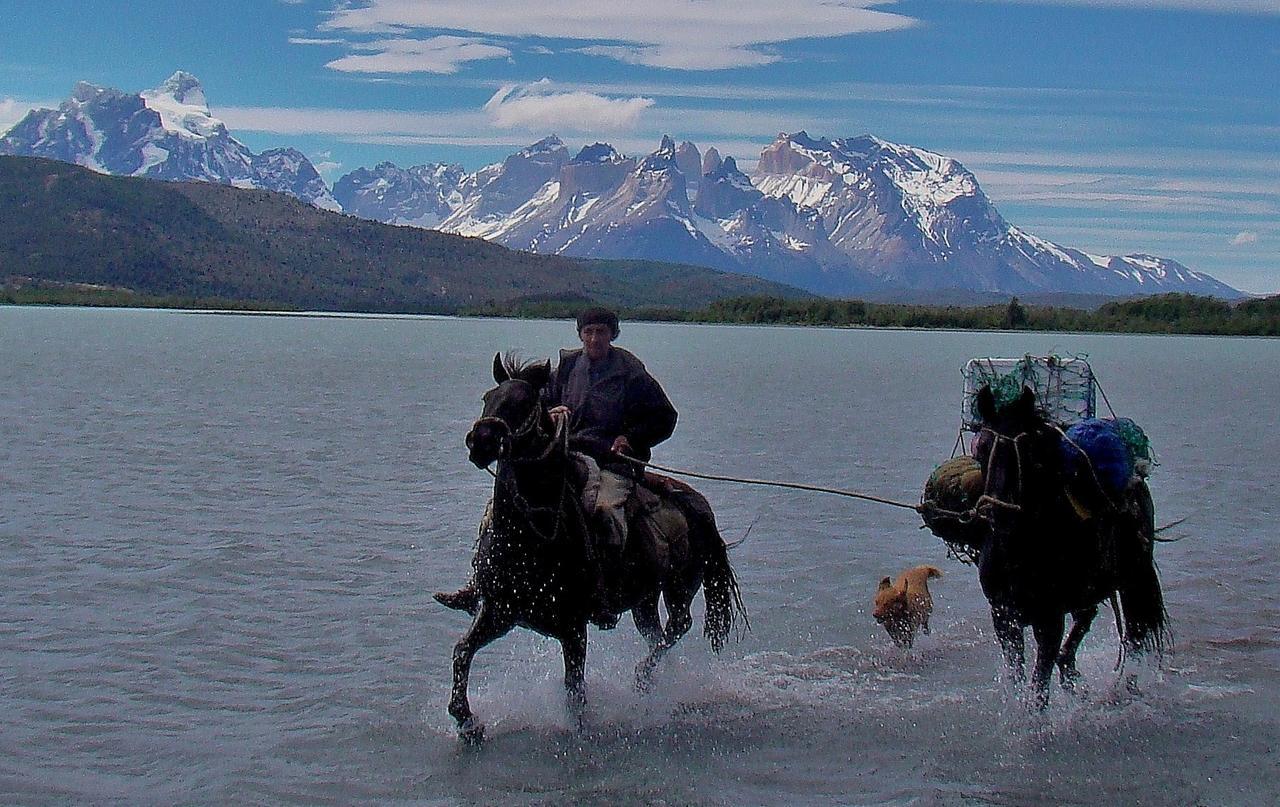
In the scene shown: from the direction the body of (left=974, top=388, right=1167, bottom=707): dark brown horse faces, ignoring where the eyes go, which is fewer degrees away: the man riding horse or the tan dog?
the man riding horse

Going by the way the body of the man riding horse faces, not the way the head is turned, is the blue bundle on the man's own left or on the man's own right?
on the man's own left

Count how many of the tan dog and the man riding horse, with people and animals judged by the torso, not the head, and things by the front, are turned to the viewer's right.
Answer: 0

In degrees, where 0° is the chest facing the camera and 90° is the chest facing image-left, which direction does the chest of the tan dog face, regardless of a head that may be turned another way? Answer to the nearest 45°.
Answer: approximately 45°

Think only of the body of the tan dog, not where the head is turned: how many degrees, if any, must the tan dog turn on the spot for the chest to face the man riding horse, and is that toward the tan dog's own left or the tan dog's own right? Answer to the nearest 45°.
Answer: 0° — it already faces them

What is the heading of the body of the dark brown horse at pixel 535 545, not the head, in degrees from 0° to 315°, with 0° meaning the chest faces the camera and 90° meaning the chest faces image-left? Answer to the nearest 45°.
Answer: approximately 45°

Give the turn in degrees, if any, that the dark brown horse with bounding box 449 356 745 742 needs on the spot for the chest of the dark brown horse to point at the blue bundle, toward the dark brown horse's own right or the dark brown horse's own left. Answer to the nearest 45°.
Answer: approximately 135° to the dark brown horse's own left

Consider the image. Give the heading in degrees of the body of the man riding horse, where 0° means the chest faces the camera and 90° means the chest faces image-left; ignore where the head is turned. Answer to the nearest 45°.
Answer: approximately 45°

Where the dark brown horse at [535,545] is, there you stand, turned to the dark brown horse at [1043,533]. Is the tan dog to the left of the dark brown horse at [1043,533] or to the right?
left

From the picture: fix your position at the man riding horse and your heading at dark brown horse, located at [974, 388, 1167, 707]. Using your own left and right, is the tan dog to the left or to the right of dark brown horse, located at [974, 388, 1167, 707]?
left

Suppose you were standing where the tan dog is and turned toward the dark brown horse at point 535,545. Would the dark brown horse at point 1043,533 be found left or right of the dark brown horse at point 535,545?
left

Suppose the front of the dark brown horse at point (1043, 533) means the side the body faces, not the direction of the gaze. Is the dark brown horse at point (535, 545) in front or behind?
in front
